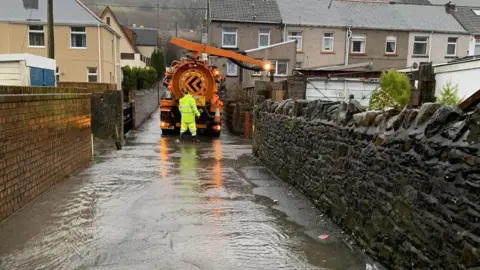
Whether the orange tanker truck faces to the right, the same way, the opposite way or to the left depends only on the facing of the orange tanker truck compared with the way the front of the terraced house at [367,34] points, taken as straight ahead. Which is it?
the opposite way

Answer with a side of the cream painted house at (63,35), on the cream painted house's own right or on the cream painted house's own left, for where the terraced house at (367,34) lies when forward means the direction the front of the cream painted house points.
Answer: on the cream painted house's own left

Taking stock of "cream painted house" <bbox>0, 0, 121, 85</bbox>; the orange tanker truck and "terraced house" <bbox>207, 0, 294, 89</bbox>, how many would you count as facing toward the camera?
2

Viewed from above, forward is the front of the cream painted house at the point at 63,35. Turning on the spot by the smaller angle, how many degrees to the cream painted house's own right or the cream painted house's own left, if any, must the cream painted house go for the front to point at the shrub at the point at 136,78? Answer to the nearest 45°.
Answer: approximately 90° to the cream painted house's own left

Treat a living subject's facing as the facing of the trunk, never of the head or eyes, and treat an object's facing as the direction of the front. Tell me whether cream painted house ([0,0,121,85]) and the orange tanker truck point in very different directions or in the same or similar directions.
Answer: very different directions

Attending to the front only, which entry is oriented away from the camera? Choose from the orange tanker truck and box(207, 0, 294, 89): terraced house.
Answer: the orange tanker truck

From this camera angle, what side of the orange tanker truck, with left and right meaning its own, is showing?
back

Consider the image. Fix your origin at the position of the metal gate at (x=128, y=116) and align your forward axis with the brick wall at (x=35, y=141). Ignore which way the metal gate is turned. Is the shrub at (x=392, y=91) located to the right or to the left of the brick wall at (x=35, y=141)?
left

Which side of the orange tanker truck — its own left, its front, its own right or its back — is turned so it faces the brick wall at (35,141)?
back

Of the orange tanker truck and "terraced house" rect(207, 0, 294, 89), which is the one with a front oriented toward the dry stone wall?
the terraced house

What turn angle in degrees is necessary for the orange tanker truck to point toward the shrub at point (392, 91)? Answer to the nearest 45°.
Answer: approximately 135° to its right

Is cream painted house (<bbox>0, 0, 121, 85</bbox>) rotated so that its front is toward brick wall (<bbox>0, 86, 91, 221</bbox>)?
yes

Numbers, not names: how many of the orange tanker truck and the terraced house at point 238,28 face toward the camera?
1

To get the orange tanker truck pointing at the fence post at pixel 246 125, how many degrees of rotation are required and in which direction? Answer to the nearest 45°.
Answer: approximately 90° to its right

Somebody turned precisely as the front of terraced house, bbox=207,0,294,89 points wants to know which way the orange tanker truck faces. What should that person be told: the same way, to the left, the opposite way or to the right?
the opposite way
